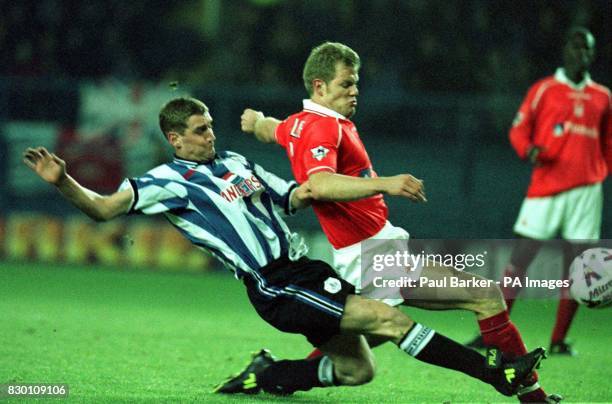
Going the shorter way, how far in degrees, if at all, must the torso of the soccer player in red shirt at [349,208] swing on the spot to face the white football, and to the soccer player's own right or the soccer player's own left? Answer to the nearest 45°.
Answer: approximately 45° to the soccer player's own left

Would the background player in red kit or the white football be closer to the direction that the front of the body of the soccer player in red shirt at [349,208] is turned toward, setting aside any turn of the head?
the white football

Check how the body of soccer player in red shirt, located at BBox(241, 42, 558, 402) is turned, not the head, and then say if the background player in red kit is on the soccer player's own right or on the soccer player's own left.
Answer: on the soccer player's own left
